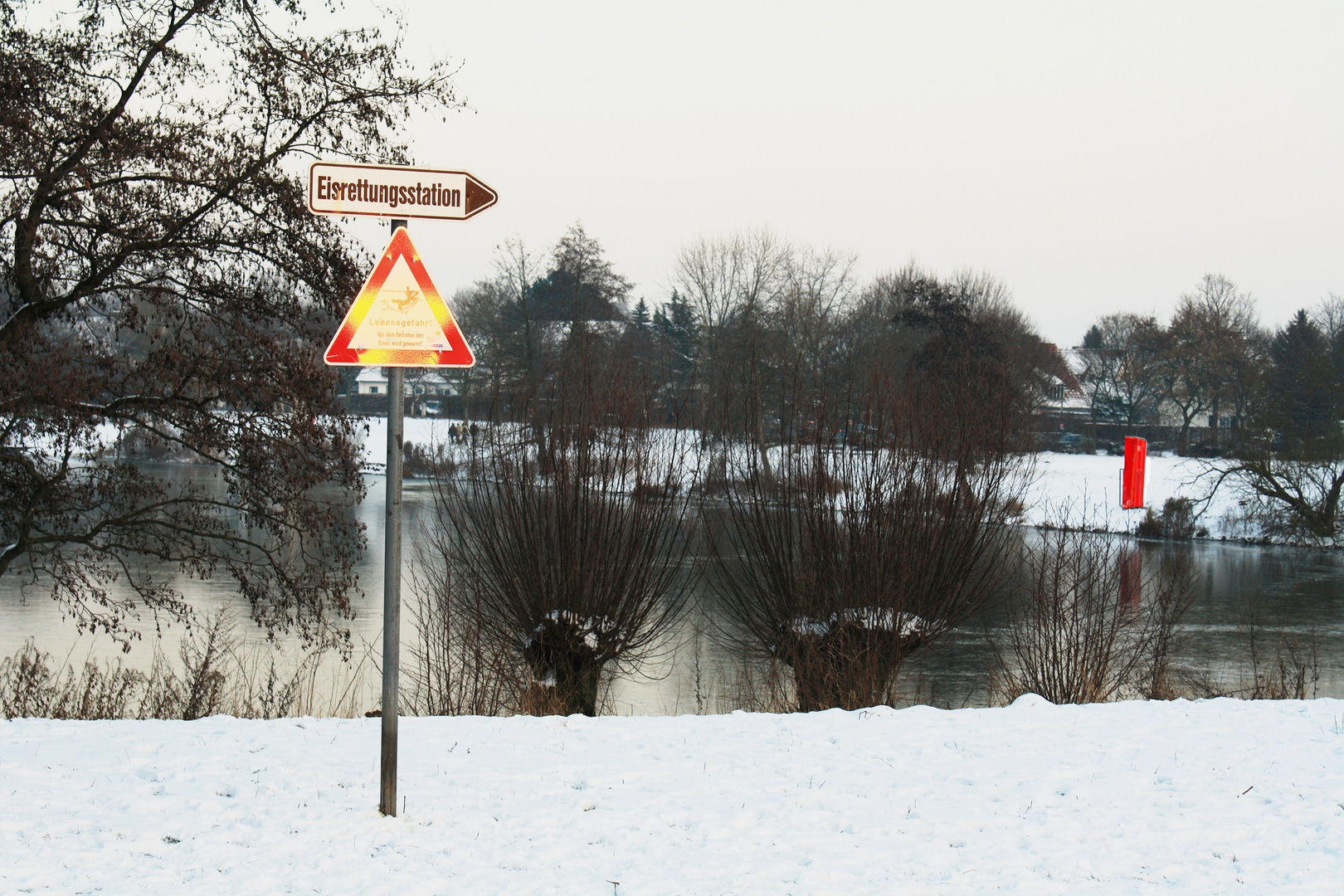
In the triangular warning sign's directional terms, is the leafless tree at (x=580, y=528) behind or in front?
behind

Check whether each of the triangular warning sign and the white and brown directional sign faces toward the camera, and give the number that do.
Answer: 2

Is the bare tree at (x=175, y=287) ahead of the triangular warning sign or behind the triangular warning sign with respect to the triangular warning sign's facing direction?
behind

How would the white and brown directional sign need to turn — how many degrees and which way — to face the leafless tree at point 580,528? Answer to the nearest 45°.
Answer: approximately 180°

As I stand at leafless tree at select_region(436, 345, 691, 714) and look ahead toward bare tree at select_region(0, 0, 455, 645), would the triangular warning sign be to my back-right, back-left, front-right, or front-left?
front-left

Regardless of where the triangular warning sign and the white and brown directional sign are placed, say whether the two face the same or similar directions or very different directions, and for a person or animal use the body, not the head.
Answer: same or similar directions

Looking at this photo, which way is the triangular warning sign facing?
toward the camera
